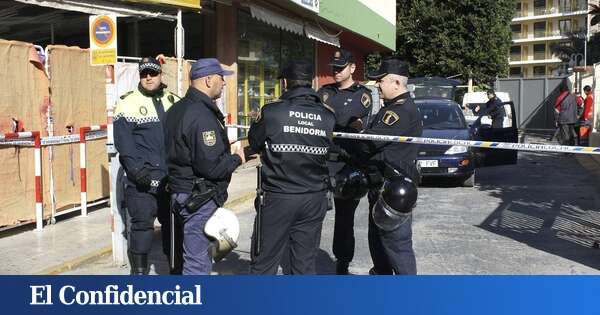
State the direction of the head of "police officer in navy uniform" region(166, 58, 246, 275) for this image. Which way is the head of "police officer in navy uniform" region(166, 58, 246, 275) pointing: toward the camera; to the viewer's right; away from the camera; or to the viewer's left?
to the viewer's right

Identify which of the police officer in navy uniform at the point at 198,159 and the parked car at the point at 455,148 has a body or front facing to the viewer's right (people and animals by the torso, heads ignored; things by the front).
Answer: the police officer in navy uniform

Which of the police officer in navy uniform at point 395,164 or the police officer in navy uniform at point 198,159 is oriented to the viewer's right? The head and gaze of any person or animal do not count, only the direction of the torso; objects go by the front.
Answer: the police officer in navy uniform at point 198,159

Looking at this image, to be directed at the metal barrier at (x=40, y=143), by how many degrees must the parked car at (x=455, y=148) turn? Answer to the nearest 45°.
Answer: approximately 45° to its right

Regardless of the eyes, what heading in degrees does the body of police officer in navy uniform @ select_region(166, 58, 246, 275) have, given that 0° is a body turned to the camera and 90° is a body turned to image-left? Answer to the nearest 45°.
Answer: approximately 270°

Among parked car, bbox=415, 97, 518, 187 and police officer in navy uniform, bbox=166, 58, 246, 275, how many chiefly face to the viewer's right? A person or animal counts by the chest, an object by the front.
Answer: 1

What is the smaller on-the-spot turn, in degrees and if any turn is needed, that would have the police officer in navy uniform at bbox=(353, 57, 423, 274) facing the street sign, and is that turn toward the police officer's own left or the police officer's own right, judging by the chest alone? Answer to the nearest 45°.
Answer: approximately 45° to the police officer's own right

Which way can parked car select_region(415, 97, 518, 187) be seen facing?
toward the camera

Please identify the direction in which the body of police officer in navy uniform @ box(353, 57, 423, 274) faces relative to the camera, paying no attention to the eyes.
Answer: to the viewer's left

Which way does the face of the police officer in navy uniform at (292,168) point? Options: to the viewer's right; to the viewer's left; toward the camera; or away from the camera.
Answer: away from the camera

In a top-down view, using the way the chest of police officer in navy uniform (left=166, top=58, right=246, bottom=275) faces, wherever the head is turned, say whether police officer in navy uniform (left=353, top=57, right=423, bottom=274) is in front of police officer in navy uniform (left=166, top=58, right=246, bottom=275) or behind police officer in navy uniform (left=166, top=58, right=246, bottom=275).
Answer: in front

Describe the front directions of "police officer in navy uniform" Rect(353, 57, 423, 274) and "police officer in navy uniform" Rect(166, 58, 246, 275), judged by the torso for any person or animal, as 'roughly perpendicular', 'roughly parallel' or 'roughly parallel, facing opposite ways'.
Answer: roughly parallel, facing opposite ways

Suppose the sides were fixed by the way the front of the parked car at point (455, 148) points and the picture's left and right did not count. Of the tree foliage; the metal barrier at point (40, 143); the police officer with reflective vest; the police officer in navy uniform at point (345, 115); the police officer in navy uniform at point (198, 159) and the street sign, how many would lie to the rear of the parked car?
1

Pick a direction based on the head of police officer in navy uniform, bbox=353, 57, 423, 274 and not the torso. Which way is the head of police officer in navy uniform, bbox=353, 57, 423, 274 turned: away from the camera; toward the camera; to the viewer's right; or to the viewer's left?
to the viewer's left
